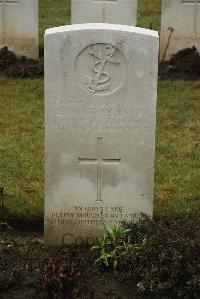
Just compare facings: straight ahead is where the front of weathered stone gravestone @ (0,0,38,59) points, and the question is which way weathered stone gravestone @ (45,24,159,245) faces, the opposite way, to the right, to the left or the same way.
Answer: the same way

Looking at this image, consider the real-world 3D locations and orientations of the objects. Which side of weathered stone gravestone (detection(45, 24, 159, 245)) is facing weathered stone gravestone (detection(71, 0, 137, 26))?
back

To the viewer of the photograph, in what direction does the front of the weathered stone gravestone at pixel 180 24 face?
facing the viewer

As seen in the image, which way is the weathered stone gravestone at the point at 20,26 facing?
toward the camera

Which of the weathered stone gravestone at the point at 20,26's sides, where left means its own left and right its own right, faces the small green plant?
front

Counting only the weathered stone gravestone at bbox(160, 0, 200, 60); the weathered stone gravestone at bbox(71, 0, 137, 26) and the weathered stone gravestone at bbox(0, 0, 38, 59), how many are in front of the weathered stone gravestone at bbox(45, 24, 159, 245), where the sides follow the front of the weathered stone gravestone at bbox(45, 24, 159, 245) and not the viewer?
0

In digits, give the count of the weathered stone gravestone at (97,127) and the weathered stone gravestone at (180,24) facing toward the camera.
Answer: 2

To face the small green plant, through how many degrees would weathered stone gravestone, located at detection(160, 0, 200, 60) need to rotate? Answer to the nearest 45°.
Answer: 0° — it already faces it

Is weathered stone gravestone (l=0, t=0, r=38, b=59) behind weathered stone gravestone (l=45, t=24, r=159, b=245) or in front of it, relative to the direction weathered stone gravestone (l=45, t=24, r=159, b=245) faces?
behind

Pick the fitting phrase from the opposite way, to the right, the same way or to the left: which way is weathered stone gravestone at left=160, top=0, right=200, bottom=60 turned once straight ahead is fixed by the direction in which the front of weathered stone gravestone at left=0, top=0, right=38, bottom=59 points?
the same way

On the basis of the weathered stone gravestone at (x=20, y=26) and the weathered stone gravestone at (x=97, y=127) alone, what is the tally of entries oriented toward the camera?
2

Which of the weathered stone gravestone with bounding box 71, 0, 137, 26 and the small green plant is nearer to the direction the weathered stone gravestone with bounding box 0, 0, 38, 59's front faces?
the small green plant

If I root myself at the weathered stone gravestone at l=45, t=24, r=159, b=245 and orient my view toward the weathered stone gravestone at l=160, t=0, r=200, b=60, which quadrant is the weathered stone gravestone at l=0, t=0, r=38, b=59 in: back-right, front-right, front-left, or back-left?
front-left
